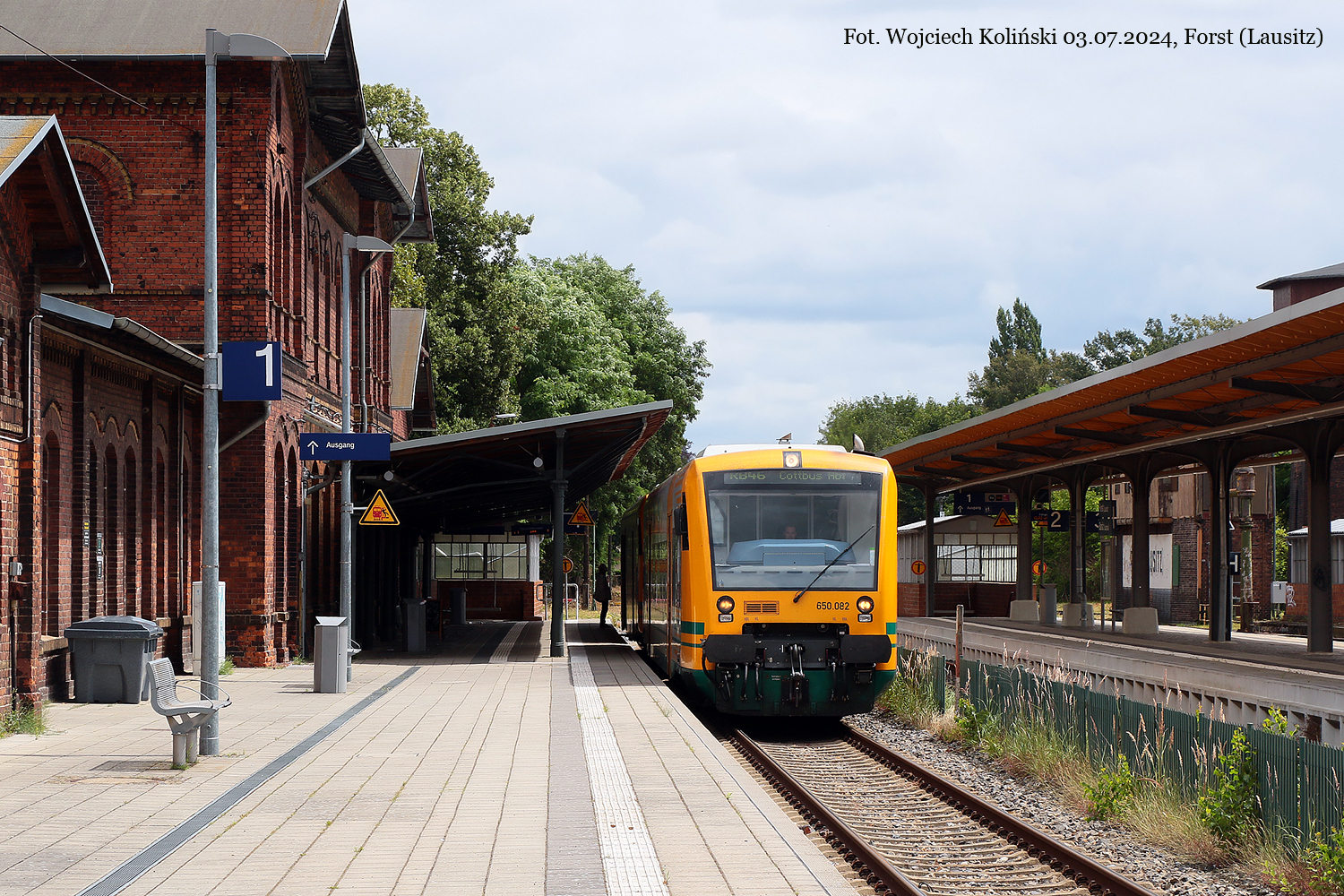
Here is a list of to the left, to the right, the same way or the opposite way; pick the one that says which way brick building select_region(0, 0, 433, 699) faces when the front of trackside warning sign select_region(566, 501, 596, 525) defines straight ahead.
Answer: to the left

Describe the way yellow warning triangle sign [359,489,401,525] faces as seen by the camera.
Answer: facing the viewer

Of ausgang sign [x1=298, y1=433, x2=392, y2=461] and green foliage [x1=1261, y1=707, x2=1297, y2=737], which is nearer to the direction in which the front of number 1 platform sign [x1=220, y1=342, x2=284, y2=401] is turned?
the green foliage

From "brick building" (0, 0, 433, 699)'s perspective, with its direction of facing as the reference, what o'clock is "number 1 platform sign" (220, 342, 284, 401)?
The number 1 platform sign is roughly at 3 o'clock from the brick building.

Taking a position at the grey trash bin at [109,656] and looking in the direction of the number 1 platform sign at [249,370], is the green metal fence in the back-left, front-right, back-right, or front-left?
front-left

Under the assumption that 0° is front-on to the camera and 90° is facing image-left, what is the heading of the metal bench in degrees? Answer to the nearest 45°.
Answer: approximately 270°

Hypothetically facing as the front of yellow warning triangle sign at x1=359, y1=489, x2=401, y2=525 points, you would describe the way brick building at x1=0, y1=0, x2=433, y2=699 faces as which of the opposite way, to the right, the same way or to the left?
to the left

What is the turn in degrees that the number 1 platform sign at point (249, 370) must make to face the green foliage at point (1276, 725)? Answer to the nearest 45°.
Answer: approximately 45° to its left

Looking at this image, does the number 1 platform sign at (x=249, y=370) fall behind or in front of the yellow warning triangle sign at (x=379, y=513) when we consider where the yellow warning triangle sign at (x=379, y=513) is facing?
in front

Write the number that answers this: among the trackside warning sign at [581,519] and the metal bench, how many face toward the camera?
1

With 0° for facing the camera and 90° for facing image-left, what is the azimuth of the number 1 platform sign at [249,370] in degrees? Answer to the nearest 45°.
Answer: approximately 0°

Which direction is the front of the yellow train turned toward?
toward the camera
